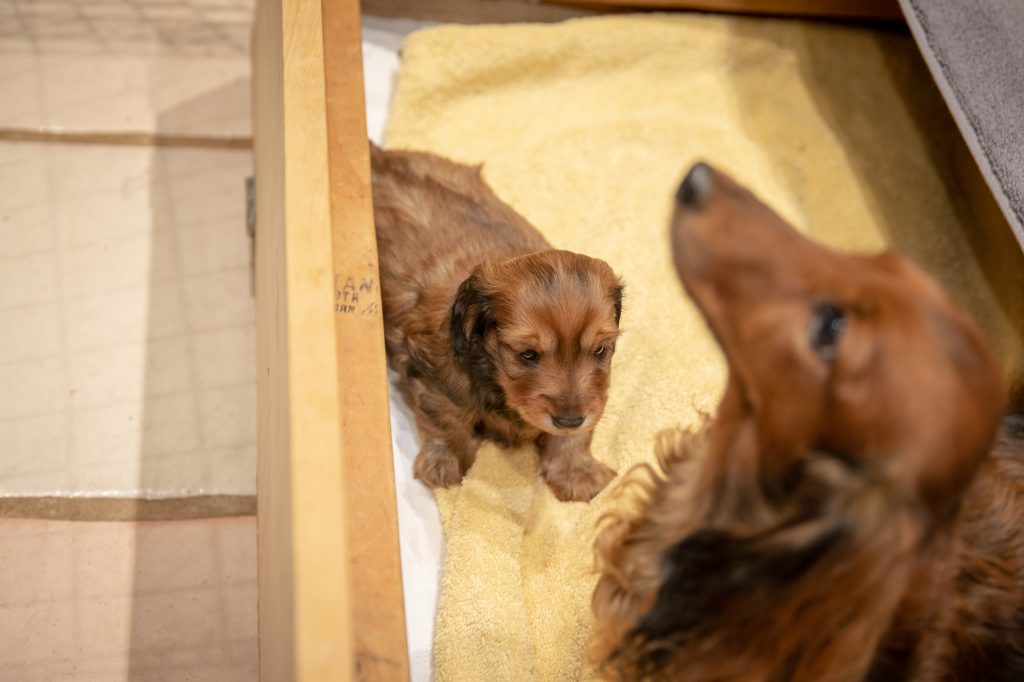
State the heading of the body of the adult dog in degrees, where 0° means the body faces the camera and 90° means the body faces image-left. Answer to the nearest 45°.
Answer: approximately 90°

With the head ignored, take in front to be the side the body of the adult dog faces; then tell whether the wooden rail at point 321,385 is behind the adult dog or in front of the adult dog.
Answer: in front

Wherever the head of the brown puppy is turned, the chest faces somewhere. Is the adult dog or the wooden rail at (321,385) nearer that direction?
the adult dog

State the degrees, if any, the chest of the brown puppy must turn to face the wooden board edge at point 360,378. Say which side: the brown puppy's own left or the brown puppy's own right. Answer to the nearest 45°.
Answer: approximately 90° to the brown puppy's own right

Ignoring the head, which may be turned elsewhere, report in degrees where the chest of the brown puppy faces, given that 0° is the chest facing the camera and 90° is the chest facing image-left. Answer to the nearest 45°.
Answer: approximately 315°

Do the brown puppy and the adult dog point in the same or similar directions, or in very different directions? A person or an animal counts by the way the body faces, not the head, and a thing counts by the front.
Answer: very different directions

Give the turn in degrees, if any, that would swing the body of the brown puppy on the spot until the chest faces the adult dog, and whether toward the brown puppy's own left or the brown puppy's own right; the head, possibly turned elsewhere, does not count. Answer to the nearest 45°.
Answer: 0° — it already faces it
